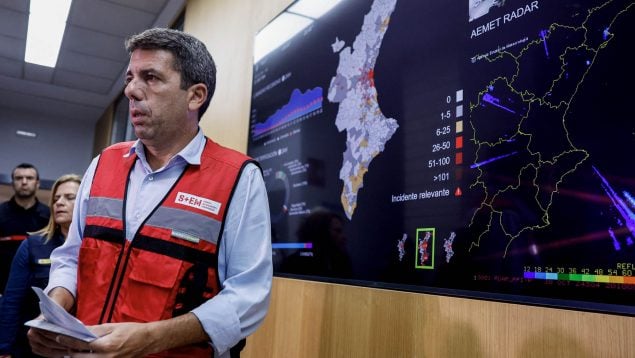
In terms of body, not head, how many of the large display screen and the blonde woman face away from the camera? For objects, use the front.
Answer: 0

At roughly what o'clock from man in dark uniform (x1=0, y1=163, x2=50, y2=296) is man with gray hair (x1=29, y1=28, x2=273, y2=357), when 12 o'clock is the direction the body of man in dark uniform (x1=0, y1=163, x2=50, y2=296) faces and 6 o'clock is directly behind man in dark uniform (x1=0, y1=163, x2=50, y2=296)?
man with gray hair (x1=29, y1=28, x2=273, y2=357) is roughly at 12 o'clock from man in dark uniform (x1=0, y1=163, x2=50, y2=296).

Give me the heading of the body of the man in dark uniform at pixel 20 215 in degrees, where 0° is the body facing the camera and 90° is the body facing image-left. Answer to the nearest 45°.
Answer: approximately 0°

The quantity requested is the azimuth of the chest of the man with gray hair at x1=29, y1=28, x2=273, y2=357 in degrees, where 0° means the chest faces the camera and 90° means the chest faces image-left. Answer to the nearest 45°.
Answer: approximately 45°

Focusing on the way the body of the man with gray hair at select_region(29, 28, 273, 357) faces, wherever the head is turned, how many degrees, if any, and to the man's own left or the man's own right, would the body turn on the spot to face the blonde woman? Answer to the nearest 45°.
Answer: approximately 135° to the man's own right

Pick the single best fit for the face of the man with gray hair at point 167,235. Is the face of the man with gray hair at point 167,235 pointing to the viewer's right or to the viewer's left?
to the viewer's left

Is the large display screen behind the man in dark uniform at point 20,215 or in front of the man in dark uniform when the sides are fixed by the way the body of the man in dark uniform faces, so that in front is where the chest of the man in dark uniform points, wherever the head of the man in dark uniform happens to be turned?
in front

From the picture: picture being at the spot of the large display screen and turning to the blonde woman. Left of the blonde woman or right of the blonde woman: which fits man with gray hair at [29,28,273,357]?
left

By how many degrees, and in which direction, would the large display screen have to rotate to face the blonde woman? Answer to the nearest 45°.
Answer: approximately 45° to its right

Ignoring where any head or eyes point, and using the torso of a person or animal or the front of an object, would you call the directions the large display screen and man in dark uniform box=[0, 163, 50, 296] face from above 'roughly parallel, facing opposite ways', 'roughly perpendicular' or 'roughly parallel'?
roughly perpendicular

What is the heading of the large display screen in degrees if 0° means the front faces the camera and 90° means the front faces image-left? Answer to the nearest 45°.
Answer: approximately 45°

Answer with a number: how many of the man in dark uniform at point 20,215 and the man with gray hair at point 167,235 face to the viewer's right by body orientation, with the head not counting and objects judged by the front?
0

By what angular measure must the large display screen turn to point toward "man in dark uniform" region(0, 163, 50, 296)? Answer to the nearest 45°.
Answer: approximately 90° to its right
